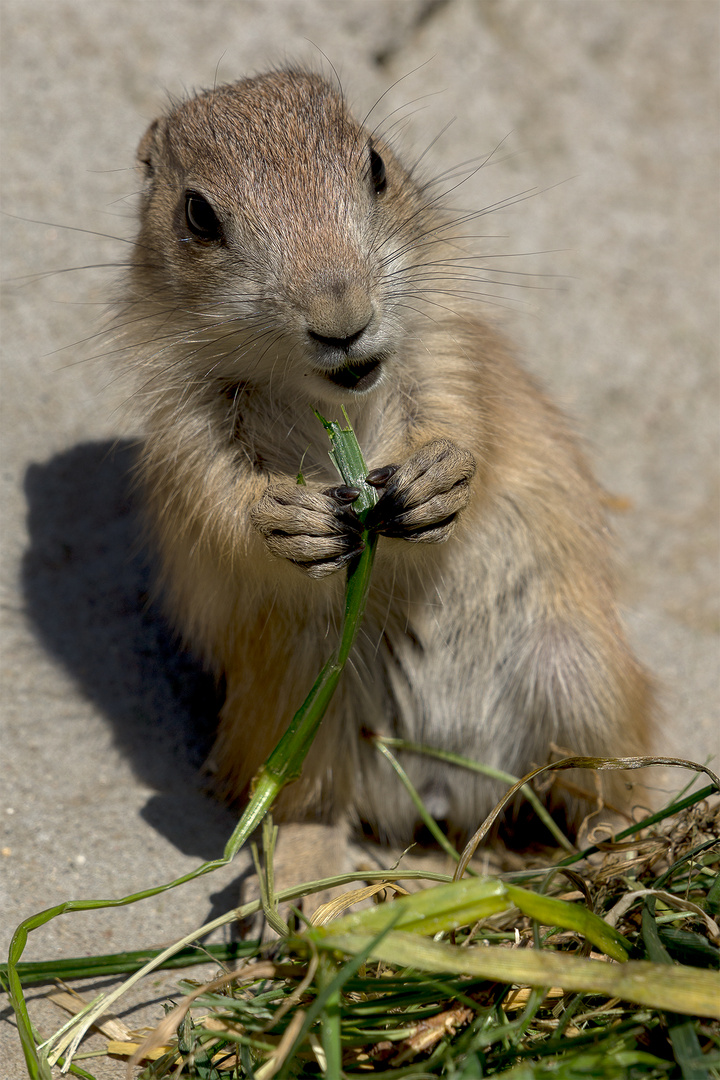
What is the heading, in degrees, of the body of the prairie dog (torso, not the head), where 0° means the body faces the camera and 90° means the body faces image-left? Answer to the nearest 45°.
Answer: approximately 0°
